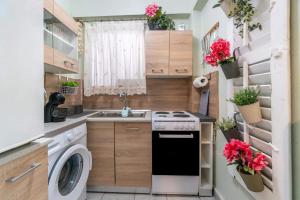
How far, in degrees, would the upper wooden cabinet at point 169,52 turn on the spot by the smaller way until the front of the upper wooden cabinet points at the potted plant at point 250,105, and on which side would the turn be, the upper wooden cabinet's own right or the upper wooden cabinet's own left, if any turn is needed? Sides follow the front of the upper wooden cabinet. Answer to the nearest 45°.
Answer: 0° — it already faces it

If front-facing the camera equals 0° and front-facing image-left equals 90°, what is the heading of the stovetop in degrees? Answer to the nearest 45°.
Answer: approximately 0°

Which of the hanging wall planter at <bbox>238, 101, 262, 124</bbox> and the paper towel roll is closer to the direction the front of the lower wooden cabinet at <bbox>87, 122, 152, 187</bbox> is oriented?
the hanging wall planter

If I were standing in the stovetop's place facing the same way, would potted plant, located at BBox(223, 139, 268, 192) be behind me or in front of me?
in front

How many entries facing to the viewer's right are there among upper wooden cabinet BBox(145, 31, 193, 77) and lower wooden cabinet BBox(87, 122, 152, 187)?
0
